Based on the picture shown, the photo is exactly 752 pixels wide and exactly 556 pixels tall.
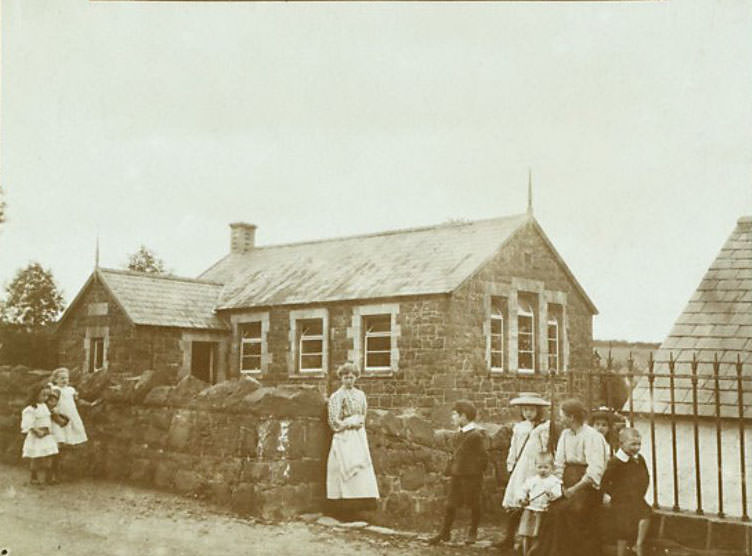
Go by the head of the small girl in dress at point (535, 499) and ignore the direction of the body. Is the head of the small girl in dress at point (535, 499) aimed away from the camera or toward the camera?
toward the camera

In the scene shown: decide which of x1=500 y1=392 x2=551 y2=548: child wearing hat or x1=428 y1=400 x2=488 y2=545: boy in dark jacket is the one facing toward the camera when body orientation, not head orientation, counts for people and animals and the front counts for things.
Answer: the child wearing hat

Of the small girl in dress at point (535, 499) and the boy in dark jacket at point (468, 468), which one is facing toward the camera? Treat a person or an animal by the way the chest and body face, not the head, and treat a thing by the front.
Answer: the small girl in dress

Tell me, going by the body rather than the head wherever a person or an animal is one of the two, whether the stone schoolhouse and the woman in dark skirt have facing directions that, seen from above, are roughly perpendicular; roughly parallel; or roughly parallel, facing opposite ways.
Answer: roughly parallel

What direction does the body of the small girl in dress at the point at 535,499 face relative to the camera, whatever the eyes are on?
toward the camera

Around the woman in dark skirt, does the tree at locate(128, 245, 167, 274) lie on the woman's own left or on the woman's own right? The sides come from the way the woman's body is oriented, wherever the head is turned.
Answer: on the woman's own right

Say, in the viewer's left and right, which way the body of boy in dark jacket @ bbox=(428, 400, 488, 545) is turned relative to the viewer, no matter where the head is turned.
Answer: facing to the left of the viewer
